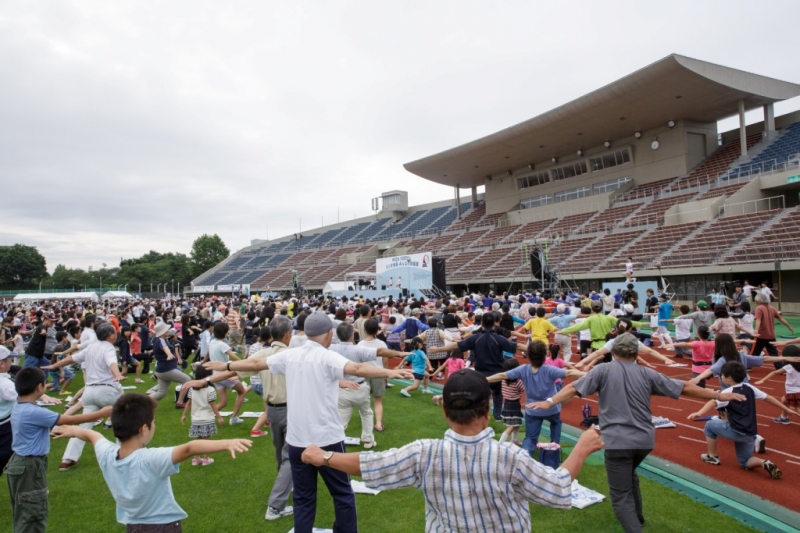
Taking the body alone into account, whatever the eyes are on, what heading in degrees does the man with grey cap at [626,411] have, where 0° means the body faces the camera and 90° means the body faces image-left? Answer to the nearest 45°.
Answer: approximately 180°

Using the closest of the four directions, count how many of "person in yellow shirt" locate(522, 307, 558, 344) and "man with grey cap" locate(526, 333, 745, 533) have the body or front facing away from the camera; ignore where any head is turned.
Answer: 2

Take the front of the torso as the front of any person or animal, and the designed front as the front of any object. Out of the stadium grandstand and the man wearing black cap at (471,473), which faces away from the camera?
the man wearing black cap

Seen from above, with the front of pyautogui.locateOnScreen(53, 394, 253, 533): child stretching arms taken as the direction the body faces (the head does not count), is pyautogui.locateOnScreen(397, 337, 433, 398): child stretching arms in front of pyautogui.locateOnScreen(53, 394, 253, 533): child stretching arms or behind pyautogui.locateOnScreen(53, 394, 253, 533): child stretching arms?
in front

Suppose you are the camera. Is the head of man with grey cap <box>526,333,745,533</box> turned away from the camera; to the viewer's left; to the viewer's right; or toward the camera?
away from the camera

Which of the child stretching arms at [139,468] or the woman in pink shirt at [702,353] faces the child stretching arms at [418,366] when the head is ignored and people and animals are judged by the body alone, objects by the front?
the child stretching arms at [139,468]

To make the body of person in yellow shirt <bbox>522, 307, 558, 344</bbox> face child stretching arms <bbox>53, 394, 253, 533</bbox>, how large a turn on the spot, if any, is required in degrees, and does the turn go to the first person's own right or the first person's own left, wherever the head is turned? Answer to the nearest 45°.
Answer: approximately 180°

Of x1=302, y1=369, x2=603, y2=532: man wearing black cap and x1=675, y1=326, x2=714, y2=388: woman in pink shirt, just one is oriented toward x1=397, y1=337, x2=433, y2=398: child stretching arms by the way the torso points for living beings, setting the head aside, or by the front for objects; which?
the man wearing black cap
